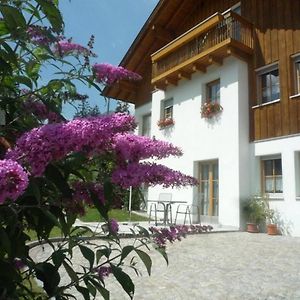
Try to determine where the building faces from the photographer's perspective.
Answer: facing the viewer and to the left of the viewer
